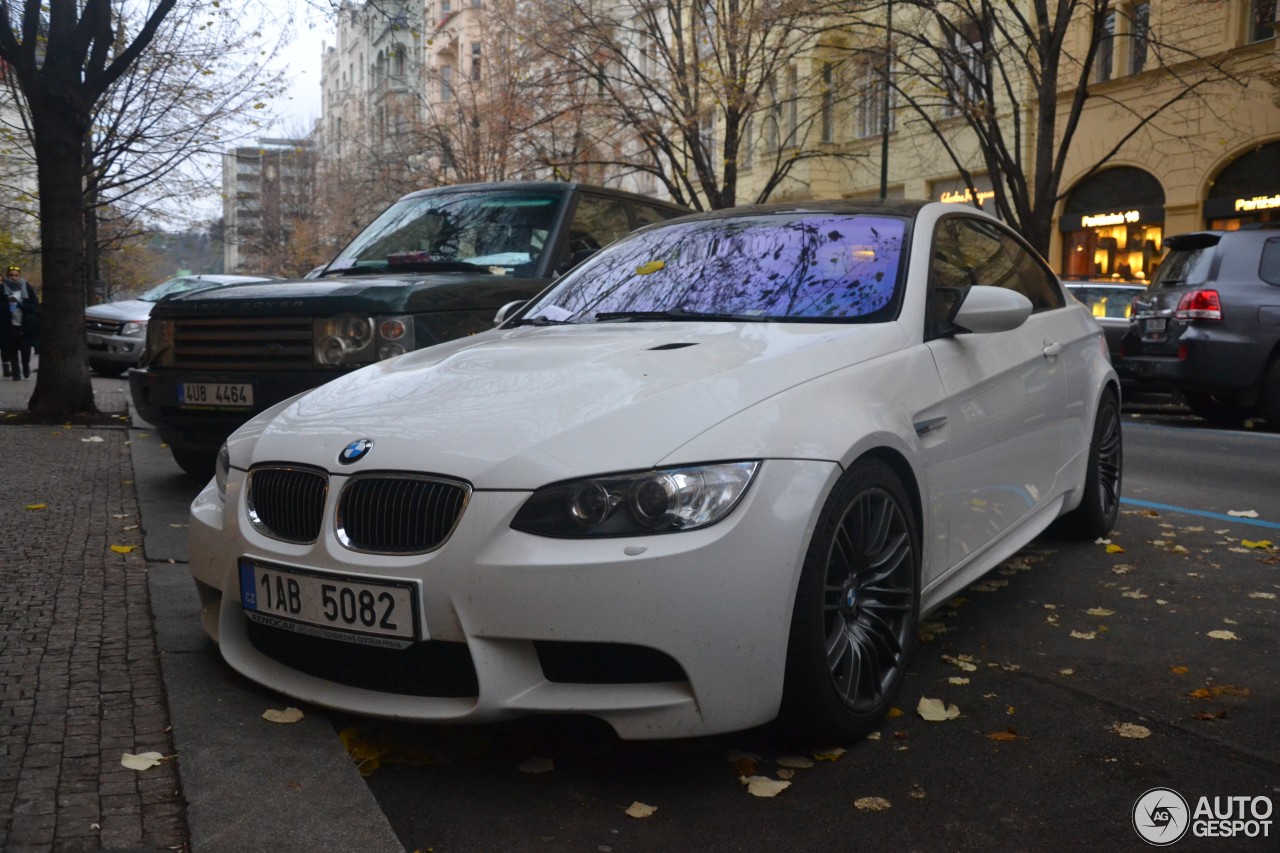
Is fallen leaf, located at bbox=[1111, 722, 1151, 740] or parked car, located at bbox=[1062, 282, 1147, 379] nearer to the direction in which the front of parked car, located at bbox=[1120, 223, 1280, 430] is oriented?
the parked car

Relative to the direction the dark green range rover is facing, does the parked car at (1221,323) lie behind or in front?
behind

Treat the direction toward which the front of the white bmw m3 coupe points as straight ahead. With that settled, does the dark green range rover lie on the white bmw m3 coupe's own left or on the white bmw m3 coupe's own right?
on the white bmw m3 coupe's own right

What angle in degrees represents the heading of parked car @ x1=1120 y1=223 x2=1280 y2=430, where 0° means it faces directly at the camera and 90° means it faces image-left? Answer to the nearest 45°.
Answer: approximately 225°

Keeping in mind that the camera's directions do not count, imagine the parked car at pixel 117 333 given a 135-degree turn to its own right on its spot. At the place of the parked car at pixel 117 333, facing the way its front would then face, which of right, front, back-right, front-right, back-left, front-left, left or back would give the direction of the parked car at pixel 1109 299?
back-right

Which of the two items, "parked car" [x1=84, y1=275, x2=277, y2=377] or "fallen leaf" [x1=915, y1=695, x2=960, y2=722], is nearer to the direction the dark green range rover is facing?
the fallen leaf

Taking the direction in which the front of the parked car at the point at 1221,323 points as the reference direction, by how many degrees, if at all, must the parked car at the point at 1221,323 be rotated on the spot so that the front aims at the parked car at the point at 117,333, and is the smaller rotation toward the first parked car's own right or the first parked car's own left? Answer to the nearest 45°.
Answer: approximately 135° to the first parked car's own left

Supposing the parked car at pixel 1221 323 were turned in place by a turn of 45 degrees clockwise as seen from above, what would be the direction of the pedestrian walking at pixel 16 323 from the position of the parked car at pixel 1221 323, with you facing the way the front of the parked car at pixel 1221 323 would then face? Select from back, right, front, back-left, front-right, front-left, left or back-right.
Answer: back

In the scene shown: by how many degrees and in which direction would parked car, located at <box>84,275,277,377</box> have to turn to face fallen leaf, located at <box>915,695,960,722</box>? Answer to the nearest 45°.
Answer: approximately 45° to its left
